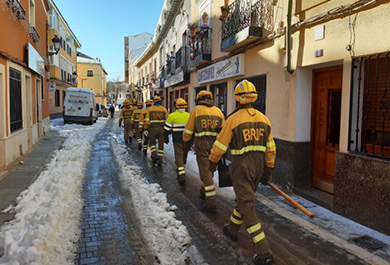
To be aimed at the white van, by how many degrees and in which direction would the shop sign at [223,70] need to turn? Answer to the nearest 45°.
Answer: approximately 90° to its right

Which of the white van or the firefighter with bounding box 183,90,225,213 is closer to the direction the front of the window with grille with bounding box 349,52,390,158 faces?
the firefighter

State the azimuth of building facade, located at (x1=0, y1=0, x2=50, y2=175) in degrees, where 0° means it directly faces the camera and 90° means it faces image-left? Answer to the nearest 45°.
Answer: approximately 270°

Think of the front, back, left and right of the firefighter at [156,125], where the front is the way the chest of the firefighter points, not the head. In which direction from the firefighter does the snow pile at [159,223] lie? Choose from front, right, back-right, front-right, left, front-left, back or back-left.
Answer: back

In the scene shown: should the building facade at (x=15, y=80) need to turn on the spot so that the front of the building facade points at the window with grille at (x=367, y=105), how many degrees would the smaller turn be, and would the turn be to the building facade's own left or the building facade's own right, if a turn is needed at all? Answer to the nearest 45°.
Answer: approximately 45° to the building facade's own right

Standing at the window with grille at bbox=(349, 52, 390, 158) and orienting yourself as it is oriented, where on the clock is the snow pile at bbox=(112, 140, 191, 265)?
The snow pile is roughly at 12 o'clock from the window with grille.

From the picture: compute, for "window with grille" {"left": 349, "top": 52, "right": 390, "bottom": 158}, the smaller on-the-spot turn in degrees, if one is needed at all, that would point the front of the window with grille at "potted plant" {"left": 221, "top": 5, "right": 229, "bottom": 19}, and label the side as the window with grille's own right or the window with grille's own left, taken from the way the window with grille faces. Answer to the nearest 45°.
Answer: approximately 90° to the window with grille's own right

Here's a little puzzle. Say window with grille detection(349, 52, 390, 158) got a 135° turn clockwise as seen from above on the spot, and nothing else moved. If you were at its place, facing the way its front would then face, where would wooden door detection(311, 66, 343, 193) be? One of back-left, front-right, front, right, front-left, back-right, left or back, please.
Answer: front-left

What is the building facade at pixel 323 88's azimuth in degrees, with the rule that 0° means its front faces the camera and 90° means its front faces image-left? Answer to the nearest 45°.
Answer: approximately 45°

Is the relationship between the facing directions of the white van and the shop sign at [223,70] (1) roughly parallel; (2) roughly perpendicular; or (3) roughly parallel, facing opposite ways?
roughly perpendicular

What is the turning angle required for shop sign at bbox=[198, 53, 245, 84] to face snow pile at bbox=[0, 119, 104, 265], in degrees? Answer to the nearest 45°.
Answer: approximately 45° to its left

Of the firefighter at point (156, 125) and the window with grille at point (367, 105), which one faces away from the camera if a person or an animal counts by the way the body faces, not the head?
the firefighter

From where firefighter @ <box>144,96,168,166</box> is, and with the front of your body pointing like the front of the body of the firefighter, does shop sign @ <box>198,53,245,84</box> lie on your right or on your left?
on your right

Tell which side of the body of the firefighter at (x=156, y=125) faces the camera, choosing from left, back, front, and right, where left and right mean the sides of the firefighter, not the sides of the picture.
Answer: back
